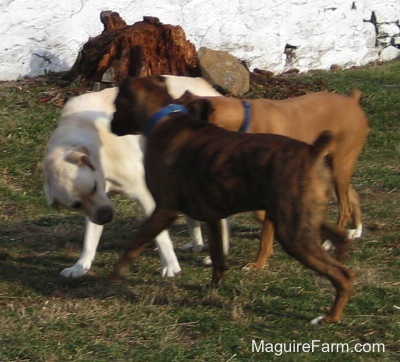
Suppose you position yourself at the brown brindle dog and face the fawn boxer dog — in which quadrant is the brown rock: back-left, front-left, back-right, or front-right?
front-left

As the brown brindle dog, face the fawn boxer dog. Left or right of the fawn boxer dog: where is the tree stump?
left

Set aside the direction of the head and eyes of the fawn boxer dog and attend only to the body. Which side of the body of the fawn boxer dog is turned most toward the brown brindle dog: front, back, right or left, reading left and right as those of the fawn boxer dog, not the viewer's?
left

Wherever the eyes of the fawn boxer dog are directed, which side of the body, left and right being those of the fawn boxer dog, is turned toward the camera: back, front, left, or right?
left

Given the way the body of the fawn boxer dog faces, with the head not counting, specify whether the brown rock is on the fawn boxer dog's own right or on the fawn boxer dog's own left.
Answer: on the fawn boxer dog's own right
